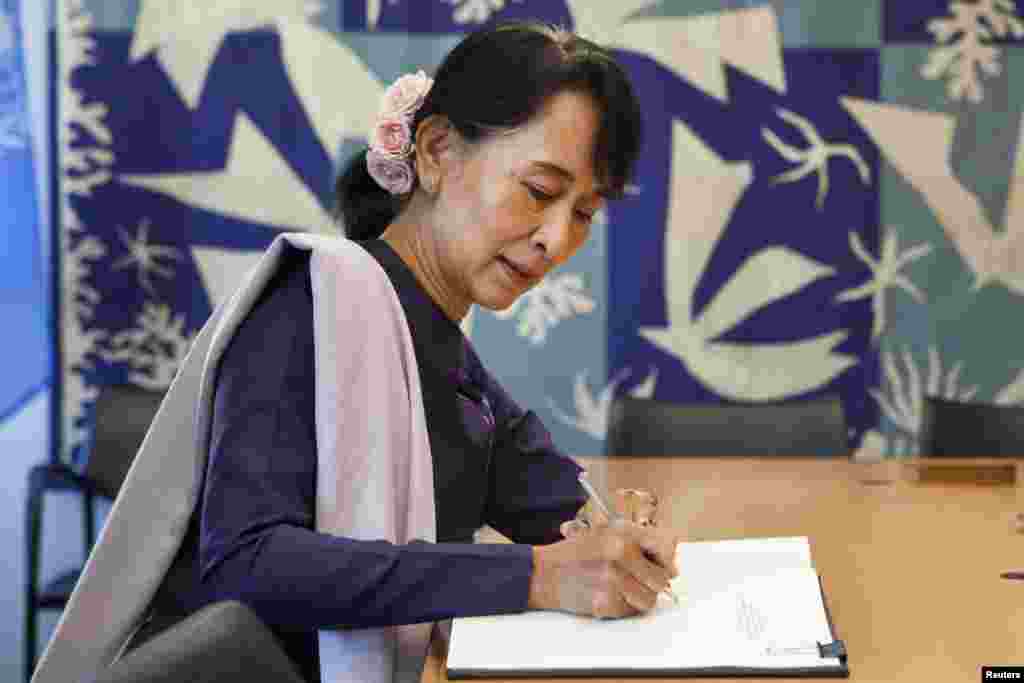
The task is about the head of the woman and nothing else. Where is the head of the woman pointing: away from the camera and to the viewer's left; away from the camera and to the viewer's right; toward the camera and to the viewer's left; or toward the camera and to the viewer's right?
toward the camera and to the viewer's right

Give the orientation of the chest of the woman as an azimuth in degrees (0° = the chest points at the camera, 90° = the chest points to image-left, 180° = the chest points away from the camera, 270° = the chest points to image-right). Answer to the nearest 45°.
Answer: approximately 315°

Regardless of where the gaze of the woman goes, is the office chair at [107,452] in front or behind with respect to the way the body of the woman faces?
behind
